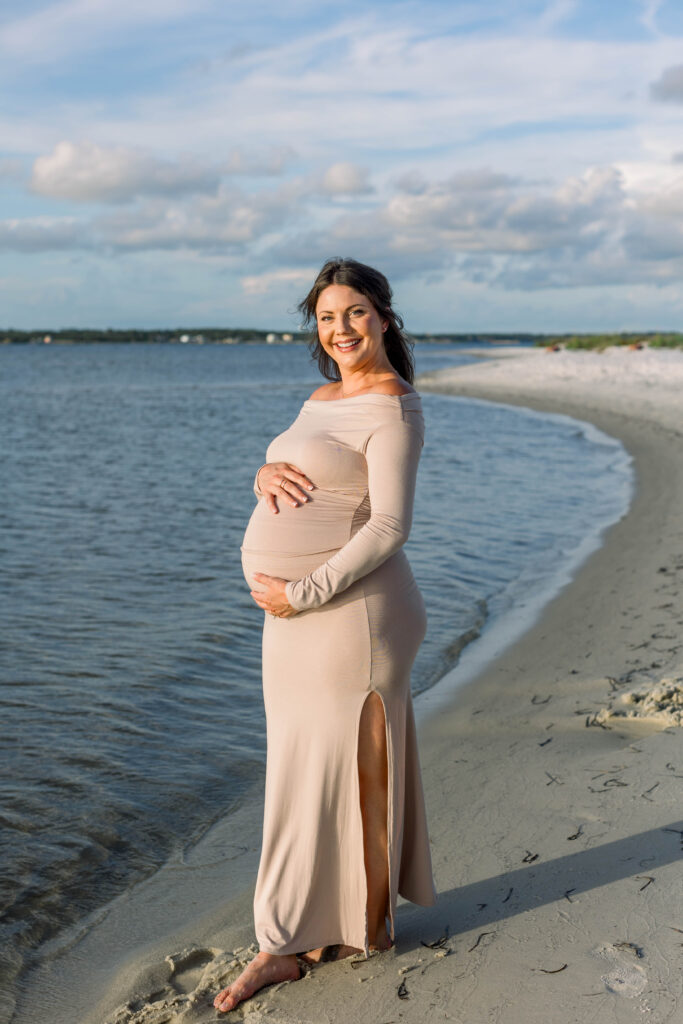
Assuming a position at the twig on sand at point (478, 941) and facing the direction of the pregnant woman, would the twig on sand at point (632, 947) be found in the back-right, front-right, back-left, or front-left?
back-left

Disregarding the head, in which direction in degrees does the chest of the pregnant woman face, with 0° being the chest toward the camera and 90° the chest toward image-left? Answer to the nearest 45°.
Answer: approximately 45°

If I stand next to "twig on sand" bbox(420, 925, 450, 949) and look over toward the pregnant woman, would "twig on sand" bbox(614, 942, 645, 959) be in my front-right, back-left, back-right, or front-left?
back-left
